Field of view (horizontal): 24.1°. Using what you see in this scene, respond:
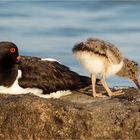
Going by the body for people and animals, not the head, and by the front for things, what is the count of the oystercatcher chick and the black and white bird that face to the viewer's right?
1

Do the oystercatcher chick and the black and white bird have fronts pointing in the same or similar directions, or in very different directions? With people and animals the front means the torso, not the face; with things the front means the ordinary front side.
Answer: very different directions

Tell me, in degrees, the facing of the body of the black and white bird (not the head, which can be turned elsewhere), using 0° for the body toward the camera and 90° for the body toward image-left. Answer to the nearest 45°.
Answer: approximately 90°

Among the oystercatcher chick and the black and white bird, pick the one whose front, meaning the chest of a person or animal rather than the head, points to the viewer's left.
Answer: the black and white bird

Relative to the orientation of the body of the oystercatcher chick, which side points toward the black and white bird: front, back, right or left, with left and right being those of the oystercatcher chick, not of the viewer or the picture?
back

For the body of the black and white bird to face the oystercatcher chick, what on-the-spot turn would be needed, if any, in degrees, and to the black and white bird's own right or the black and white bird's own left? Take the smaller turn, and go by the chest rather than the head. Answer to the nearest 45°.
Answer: approximately 180°

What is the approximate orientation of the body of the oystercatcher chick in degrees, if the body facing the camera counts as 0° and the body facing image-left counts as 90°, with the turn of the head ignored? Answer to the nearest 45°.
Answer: approximately 270°
